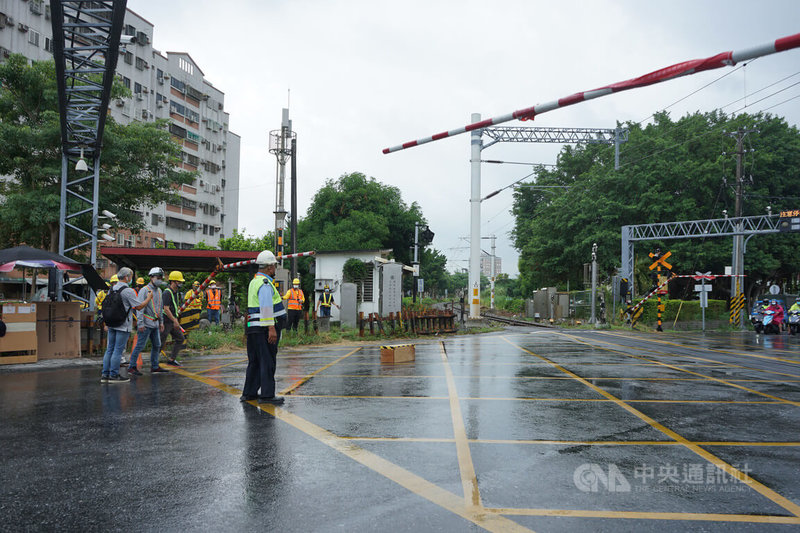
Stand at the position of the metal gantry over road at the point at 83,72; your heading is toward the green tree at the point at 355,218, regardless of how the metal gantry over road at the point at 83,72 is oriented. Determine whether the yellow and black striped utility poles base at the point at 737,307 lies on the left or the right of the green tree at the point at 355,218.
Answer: right

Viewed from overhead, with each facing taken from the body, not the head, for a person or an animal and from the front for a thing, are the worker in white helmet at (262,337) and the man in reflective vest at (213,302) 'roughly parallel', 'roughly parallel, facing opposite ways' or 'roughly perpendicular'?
roughly perpendicular

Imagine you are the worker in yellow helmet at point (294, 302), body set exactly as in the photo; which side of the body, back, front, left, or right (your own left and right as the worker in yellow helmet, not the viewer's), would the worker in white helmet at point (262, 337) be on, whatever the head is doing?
front

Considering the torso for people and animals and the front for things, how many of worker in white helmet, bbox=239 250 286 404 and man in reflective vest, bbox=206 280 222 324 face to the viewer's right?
1

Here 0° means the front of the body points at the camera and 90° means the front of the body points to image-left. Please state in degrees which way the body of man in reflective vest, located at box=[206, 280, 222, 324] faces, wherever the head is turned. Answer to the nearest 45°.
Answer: approximately 0°

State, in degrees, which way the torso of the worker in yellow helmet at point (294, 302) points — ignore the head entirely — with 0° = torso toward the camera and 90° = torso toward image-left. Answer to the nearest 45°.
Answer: approximately 0°

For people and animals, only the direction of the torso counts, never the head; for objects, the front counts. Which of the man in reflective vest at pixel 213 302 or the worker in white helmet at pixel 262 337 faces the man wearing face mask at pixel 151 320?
the man in reflective vest

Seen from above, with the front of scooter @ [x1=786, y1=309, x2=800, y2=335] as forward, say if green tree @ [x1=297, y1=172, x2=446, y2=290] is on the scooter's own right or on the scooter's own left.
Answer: on the scooter's own right

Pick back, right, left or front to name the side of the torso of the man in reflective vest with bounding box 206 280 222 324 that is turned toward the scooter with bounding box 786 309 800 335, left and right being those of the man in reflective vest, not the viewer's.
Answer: left

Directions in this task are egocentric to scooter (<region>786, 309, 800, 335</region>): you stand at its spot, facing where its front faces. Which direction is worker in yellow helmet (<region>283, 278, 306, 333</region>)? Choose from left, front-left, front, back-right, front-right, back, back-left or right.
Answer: front-right
